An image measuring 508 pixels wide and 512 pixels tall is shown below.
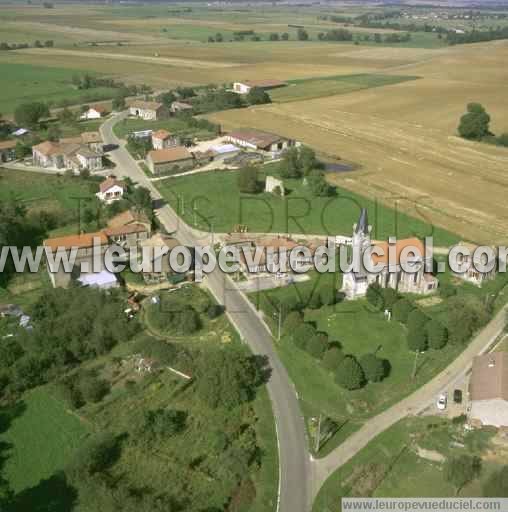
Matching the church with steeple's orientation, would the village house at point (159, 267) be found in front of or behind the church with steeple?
in front

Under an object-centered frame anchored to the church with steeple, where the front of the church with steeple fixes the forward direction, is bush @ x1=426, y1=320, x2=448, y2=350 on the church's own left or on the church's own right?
on the church's own left

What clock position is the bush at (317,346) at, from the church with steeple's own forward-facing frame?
The bush is roughly at 10 o'clock from the church with steeple.

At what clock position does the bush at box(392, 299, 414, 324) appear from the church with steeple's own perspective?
The bush is roughly at 9 o'clock from the church with steeple.

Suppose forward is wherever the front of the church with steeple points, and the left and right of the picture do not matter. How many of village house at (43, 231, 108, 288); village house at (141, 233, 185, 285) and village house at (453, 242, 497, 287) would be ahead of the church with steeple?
2

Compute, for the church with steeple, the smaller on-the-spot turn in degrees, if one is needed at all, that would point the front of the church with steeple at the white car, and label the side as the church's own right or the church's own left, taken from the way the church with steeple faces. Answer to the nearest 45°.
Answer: approximately 90° to the church's own left

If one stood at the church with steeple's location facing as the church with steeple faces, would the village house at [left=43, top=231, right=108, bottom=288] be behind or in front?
in front

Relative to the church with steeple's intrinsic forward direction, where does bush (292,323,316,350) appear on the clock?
The bush is roughly at 10 o'clock from the church with steeple.

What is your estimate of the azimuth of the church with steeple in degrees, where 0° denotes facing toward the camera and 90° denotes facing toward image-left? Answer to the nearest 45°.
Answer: approximately 90°

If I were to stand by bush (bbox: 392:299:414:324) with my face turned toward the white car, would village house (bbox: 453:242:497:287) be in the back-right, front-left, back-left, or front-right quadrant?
back-left

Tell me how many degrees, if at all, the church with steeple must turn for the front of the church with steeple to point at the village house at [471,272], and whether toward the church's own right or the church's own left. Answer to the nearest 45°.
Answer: approximately 135° to the church's own right
